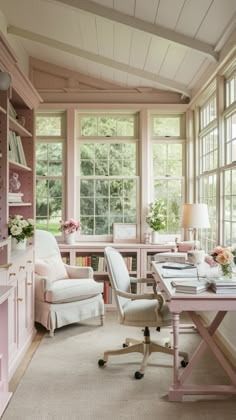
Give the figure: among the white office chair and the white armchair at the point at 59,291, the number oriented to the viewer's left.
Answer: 0

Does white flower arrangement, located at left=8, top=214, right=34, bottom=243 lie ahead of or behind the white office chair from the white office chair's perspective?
behind

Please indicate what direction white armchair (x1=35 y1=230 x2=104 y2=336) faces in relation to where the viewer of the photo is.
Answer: facing the viewer and to the right of the viewer

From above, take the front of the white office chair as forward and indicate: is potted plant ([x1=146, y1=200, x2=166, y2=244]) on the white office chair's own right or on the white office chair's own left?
on the white office chair's own left

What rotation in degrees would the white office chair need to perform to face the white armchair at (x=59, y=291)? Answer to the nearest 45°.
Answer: approximately 135° to its left

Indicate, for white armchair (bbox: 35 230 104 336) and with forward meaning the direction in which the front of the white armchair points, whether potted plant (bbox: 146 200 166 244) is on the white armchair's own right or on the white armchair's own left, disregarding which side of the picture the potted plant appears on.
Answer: on the white armchair's own left

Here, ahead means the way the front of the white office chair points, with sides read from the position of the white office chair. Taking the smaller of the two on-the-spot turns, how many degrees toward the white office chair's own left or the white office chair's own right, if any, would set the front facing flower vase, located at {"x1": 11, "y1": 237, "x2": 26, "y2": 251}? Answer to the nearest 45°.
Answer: approximately 180°

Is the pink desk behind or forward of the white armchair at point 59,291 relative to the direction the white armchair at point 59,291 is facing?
forward

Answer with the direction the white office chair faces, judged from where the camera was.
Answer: facing to the right of the viewer

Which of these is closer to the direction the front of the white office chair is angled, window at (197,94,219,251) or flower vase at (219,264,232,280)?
the flower vase
